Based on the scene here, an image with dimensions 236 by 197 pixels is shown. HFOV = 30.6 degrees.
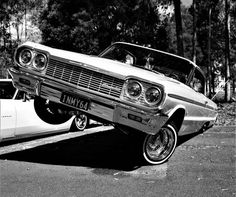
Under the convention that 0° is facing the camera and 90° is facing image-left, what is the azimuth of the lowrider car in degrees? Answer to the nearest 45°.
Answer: approximately 45°

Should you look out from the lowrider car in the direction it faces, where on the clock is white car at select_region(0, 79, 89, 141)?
The white car is roughly at 3 o'clock from the lowrider car.
